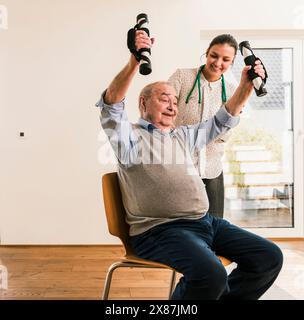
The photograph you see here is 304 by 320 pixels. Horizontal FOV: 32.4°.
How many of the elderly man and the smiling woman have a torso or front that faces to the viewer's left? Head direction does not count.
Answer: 0

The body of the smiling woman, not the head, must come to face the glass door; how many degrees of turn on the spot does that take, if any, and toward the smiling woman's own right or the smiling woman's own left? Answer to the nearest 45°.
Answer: approximately 180°

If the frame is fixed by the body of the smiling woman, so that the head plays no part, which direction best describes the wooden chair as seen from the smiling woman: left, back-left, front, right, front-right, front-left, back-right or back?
front-right

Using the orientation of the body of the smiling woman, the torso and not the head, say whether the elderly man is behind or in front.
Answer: in front

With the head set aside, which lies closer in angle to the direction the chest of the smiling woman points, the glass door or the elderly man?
the elderly man

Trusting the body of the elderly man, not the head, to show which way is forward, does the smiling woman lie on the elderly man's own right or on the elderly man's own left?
on the elderly man's own left

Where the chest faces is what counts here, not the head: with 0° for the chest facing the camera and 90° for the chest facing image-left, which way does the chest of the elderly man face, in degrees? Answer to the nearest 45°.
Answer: approximately 315°

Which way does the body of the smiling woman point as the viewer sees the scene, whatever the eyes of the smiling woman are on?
toward the camera

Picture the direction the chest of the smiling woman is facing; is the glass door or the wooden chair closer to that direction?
the wooden chair

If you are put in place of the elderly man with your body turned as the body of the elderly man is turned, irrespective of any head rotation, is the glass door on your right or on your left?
on your left
